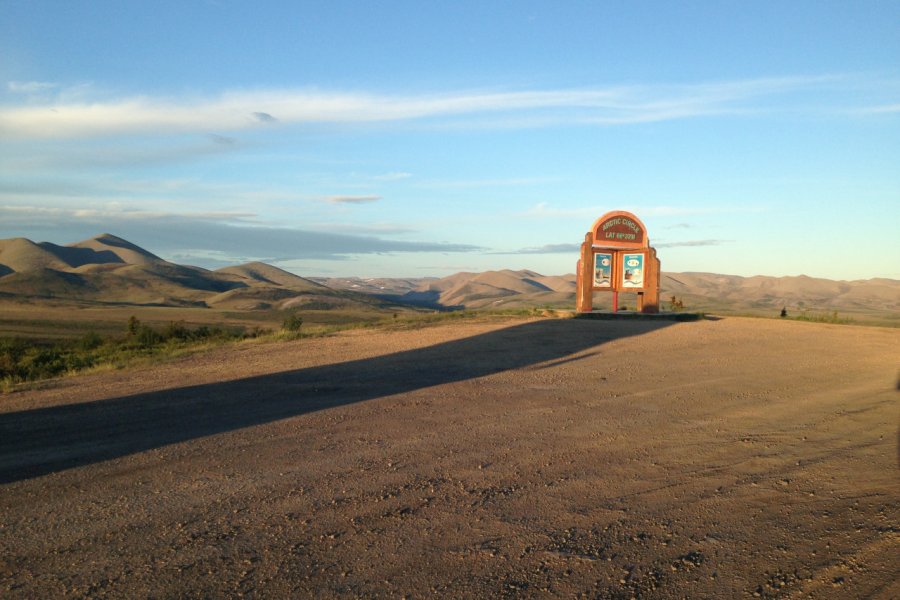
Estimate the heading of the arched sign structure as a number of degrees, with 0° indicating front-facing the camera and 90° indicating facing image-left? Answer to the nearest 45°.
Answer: approximately 0°
